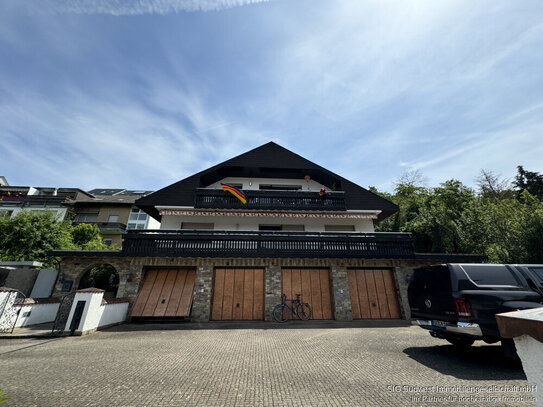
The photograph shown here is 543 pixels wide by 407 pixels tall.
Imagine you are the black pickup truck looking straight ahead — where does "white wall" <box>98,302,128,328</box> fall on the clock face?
The white wall is roughly at 7 o'clock from the black pickup truck.

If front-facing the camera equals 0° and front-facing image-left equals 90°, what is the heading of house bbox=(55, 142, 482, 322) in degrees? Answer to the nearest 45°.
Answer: approximately 0°

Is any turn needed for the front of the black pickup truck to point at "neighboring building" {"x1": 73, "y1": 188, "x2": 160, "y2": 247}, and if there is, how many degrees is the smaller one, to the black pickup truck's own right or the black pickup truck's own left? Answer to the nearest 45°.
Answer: approximately 135° to the black pickup truck's own left

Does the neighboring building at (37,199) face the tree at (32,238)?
yes

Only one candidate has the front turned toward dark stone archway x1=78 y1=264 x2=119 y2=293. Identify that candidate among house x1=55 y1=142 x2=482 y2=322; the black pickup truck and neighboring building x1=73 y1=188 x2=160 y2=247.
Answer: the neighboring building

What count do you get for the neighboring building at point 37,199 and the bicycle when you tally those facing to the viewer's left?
1

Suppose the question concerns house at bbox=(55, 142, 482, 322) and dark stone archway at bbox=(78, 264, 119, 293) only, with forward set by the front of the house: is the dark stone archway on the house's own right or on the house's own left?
on the house's own right

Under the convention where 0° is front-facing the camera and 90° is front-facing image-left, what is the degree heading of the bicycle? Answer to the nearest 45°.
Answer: approximately 90°

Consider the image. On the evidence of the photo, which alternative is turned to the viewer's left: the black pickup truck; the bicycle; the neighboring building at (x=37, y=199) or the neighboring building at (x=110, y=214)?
the bicycle

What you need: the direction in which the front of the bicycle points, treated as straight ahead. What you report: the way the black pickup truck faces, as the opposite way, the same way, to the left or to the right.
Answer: the opposite way

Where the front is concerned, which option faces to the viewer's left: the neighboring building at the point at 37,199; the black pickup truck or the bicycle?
the bicycle

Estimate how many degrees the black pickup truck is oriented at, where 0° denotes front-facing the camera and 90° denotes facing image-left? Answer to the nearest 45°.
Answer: approximately 225°

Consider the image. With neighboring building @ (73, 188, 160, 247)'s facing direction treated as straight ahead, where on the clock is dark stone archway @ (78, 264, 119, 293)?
The dark stone archway is roughly at 12 o'clock from the neighboring building.
